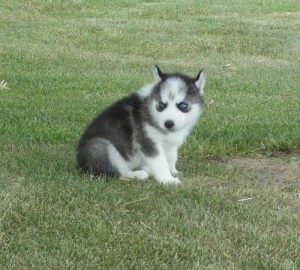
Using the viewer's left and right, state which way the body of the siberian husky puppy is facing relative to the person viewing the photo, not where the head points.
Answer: facing the viewer and to the right of the viewer
